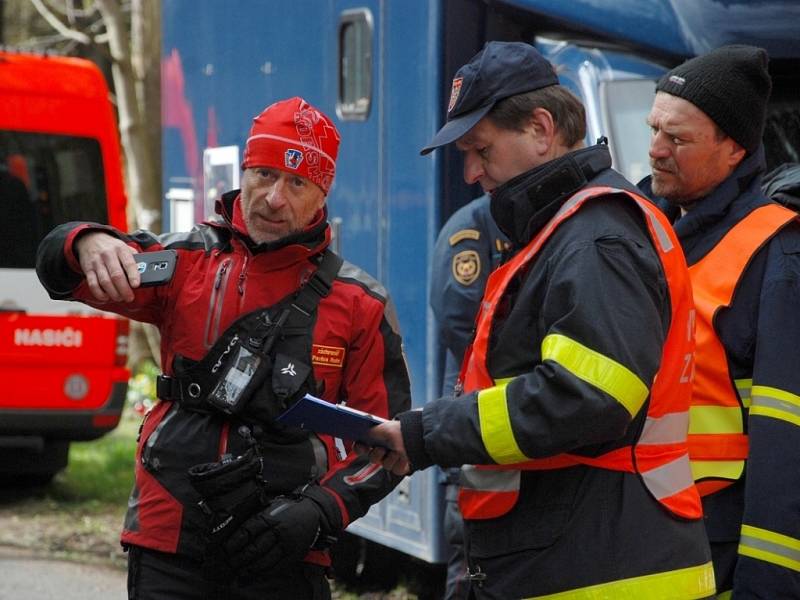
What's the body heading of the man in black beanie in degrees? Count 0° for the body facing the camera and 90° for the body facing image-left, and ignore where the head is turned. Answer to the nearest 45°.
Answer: approximately 45°

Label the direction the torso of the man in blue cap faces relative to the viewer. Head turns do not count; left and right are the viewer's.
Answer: facing to the left of the viewer

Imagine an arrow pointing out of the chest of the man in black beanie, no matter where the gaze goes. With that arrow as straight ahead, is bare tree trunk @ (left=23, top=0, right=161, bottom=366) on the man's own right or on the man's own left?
on the man's own right

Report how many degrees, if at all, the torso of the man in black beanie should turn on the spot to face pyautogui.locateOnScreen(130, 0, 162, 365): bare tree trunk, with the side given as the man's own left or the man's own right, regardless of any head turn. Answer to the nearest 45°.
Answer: approximately 90° to the man's own right

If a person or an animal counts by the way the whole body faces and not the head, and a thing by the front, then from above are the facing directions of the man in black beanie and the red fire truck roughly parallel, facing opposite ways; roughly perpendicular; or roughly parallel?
roughly perpendicular

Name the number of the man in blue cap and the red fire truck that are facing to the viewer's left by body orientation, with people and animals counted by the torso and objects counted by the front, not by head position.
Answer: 1

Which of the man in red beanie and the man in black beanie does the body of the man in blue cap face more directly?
the man in red beanie
